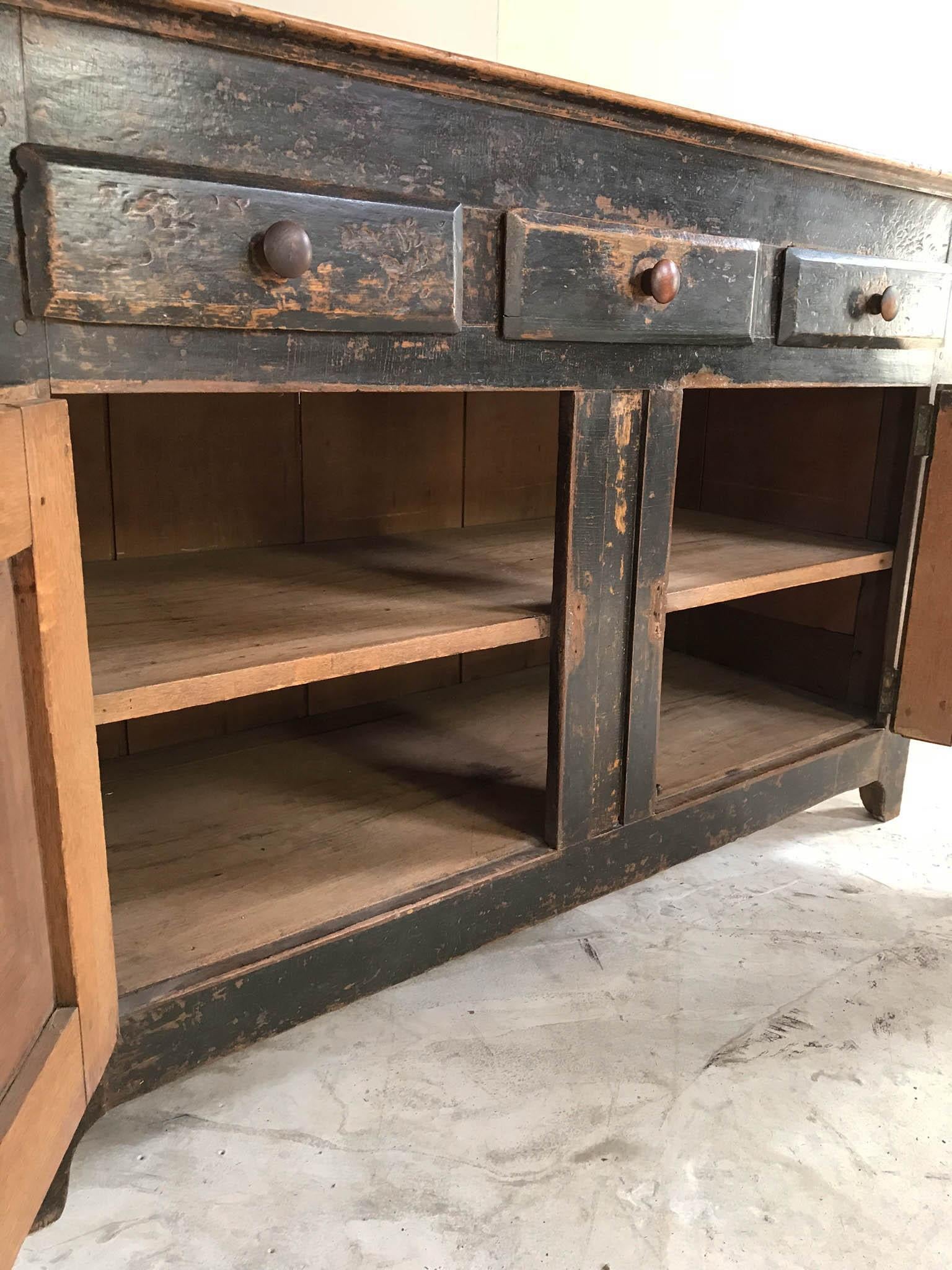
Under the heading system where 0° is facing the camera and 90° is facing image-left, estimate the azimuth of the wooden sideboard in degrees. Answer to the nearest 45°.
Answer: approximately 315°
